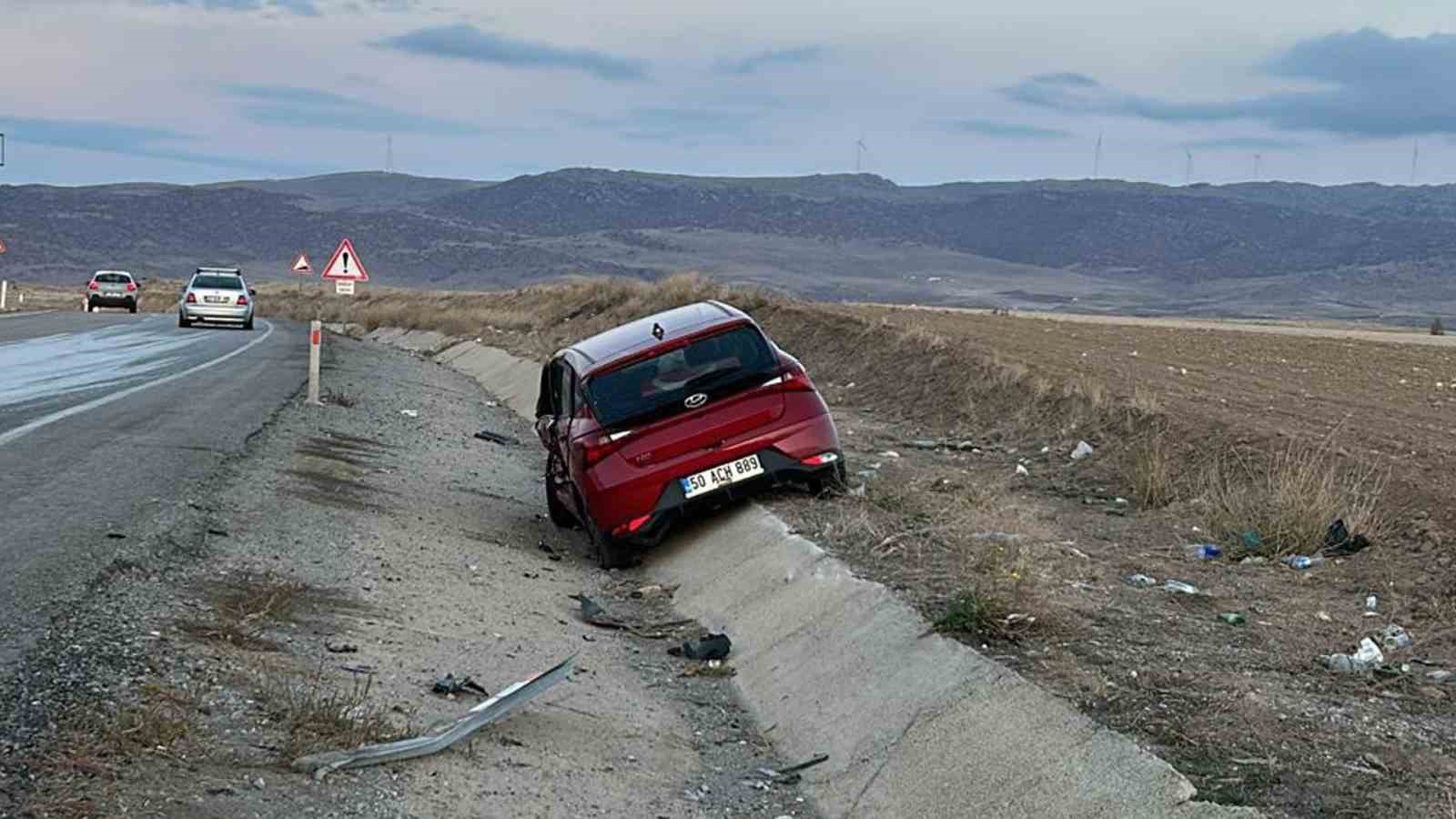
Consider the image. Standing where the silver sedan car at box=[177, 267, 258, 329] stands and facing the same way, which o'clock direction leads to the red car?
The red car is roughly at 6 o'clock from the silver sedan car.

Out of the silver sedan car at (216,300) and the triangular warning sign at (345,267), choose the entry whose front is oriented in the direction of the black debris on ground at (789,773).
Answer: the triangular warning sign

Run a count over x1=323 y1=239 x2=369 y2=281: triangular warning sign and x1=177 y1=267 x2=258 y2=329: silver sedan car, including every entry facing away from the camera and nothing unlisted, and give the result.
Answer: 1

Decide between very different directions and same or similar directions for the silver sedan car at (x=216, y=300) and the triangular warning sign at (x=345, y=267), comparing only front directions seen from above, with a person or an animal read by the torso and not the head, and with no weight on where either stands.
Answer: very different directions

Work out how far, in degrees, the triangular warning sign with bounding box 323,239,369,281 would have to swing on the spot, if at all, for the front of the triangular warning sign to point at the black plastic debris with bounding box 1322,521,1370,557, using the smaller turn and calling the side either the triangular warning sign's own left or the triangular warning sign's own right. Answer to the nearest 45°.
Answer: approximately 45° to the triangular warning sign's own left

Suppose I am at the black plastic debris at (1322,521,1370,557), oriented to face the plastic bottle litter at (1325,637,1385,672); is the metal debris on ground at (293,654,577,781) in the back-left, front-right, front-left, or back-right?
front-right

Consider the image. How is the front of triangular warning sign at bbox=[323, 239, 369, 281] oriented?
toward the camera

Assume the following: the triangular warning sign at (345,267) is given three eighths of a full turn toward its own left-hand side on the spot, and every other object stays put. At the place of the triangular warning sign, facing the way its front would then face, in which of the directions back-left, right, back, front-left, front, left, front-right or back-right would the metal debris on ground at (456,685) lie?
back-right

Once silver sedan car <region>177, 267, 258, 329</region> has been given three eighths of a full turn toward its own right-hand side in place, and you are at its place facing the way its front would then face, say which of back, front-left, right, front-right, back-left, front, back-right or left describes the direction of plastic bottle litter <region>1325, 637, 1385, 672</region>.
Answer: front-right

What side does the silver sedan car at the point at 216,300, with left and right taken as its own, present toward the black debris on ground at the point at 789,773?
back

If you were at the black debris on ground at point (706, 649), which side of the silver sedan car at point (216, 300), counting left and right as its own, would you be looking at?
back

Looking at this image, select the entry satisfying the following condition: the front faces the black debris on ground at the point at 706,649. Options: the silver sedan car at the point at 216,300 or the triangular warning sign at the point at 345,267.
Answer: the triangular warning sign

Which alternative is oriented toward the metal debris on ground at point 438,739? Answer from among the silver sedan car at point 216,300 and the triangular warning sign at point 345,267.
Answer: the triangular warning sign

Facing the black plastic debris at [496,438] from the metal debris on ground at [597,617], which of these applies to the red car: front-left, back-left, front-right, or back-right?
front-right

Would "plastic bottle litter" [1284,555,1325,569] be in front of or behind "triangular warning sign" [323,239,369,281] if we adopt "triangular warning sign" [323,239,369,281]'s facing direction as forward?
in front

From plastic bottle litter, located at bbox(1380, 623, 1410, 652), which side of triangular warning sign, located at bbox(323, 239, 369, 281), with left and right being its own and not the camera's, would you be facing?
front

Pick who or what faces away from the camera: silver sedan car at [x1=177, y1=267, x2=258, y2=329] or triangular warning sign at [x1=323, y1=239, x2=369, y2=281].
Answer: the silver sedan car

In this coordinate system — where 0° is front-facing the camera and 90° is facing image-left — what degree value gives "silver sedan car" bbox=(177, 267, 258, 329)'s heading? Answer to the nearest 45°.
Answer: approximately 180°
